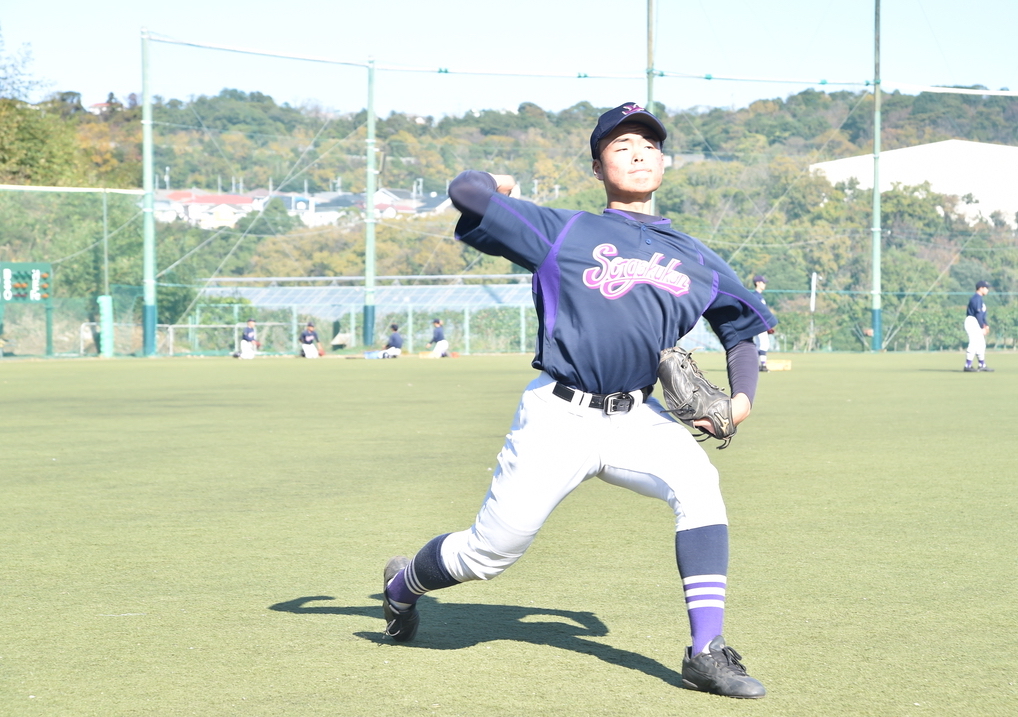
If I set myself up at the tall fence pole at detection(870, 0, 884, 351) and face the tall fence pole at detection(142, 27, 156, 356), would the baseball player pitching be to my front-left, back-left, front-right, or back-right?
front-left

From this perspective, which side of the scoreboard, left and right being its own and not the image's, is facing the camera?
front

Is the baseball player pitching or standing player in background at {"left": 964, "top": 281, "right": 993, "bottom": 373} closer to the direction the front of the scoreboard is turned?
the baseball player pitching

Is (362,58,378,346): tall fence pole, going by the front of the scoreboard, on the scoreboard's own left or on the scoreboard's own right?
on the scoreboard's own left

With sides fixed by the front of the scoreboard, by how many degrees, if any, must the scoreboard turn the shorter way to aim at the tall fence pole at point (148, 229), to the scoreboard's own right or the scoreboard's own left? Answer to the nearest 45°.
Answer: approximately 135° to the scoreboard's own left

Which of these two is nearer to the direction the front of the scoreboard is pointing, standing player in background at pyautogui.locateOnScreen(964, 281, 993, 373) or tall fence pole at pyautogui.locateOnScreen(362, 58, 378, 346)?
the standing player in background

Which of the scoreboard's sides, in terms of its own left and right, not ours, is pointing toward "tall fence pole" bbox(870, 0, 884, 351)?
left

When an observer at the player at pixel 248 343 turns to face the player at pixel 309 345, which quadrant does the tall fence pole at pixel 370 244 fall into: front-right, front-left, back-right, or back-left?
front-left

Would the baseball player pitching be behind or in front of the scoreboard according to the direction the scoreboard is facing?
in front

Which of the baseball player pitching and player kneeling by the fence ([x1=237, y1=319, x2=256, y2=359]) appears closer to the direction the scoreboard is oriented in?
the baseball player pitching

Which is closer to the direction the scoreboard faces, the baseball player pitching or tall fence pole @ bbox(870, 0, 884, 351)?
the baseball player pitching

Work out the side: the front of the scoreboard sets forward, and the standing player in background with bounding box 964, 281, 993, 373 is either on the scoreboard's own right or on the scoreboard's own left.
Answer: on the scoreboard's own left
